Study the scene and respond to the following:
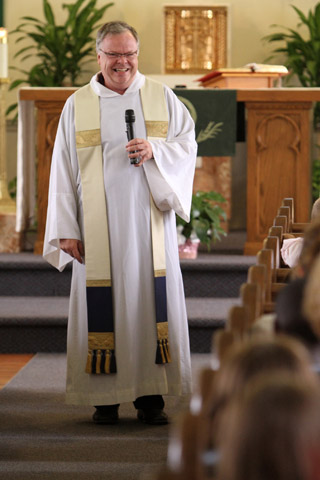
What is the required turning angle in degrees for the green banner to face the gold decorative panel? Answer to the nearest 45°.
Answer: approximately 180°

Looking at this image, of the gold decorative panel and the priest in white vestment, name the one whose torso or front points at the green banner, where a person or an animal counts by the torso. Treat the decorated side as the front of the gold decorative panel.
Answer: the gold decorative panel

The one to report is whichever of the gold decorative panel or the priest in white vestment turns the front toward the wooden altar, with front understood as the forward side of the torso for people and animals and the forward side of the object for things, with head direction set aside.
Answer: the gold decorative panel

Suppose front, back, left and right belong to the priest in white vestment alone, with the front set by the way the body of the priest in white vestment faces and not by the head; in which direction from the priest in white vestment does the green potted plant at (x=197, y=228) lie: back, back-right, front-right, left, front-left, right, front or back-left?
back

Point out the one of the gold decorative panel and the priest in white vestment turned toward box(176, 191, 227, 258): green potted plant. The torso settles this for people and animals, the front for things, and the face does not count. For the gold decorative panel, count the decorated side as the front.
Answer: the gold decorative panel

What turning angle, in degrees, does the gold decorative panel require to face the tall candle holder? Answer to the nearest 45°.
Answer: approximately 45° to its right
